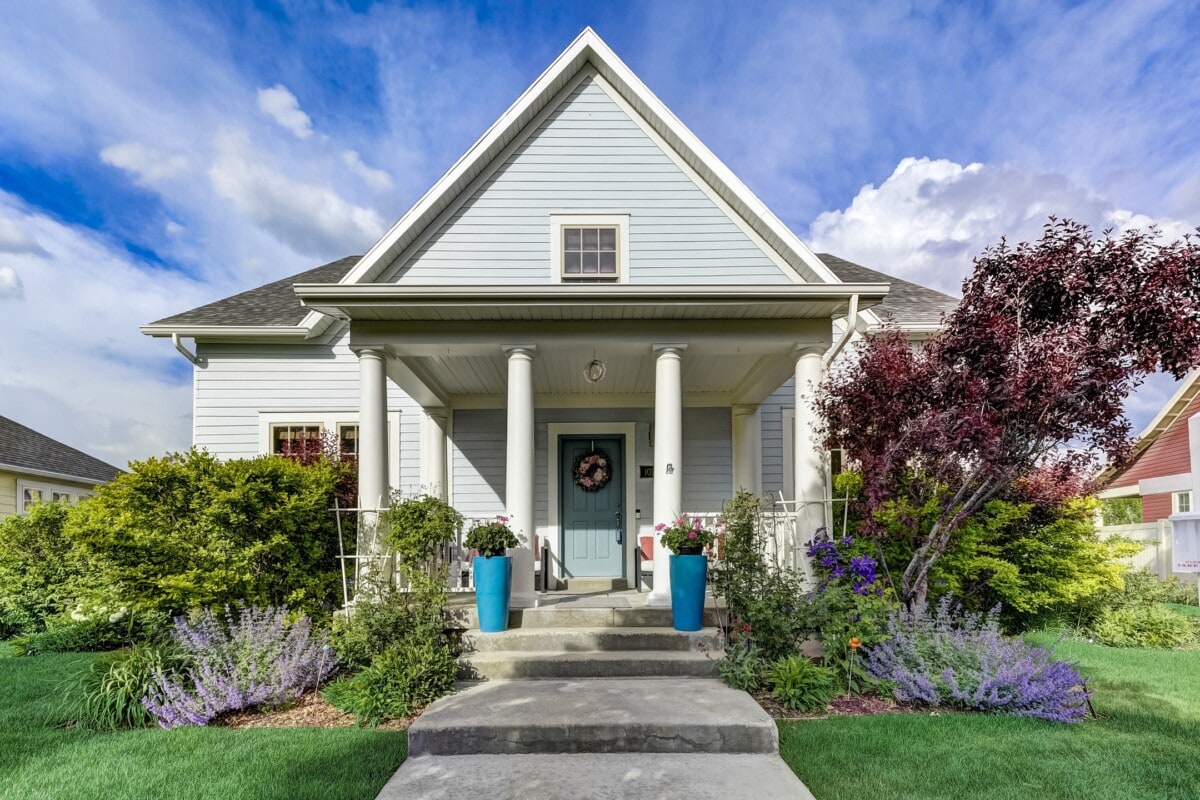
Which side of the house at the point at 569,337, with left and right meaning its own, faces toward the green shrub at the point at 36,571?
right

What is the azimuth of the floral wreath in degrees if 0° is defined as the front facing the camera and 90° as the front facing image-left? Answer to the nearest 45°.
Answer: approximately 0°

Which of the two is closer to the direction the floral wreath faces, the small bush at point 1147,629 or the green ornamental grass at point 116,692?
the green ornamental grass

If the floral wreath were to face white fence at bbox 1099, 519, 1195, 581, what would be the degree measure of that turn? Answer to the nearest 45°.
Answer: approximately 90° to its left

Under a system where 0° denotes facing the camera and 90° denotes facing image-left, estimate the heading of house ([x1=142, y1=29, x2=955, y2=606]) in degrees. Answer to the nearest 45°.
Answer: approximately 0°

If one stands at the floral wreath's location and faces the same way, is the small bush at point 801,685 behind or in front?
in front

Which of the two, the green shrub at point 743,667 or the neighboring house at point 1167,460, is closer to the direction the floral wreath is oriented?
the green shrub

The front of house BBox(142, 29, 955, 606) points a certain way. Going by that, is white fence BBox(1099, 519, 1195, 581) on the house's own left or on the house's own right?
on the house's own left
